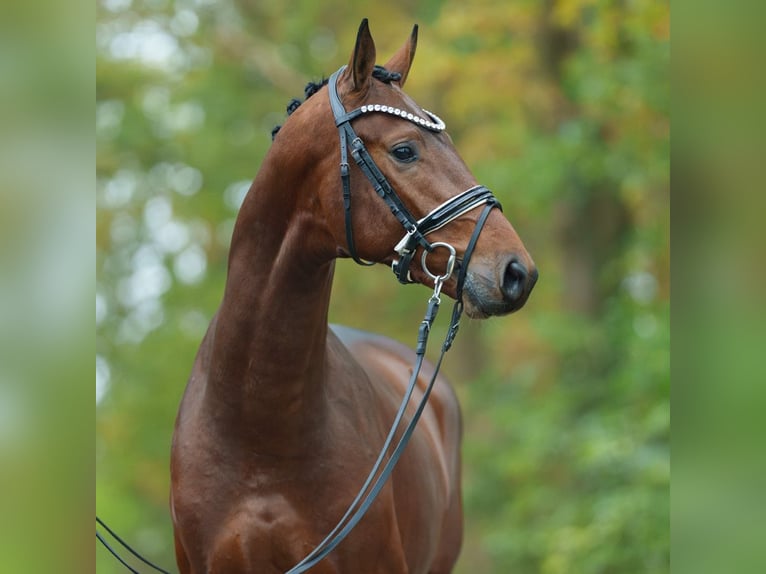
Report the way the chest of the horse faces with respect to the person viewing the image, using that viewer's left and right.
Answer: facing the viewer and to the left of the viewer
